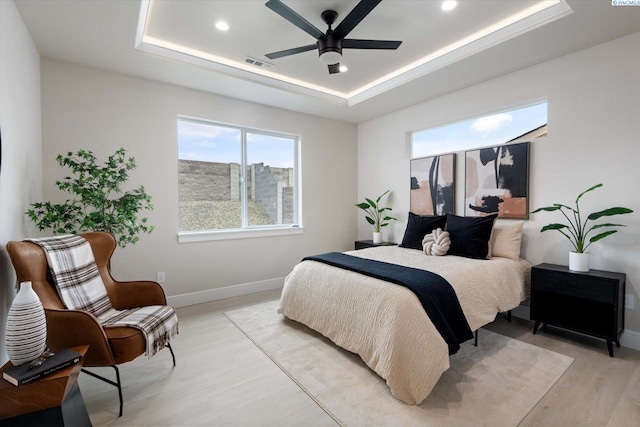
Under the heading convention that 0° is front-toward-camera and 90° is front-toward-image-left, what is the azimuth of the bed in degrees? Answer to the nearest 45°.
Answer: approximately 45°

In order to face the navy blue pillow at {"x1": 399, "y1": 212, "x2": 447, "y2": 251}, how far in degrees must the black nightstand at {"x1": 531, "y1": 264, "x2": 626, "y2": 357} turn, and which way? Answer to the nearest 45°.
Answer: approximately 45° to its right

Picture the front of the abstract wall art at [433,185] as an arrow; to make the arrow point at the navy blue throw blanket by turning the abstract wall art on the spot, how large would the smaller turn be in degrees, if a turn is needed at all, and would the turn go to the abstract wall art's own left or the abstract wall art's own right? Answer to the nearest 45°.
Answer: approximately 45° to the abstract wall art's own left

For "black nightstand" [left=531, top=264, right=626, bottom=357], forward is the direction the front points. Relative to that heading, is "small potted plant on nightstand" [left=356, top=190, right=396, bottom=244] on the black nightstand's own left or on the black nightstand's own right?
on the black nightstand's own right

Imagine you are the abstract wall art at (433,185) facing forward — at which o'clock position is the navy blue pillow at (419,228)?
The navy blue pillow is roughly at 11 o'clock from the abstract wall art.

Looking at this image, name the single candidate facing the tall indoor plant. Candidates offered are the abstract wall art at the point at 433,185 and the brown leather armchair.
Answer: the abstract wall art

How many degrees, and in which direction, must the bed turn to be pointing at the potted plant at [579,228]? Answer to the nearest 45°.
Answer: approximately 180°

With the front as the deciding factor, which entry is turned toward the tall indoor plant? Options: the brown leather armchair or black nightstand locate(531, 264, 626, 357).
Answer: the black nightstand

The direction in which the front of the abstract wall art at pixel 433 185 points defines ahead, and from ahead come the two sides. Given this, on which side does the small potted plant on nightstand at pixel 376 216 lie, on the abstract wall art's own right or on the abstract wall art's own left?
on the abstract wall art's own right
